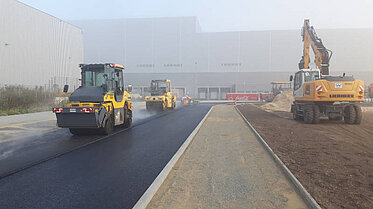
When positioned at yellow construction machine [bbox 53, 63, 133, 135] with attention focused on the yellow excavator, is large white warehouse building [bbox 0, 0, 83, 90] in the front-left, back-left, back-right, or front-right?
back-left

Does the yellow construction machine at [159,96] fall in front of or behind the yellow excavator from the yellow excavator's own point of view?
in front

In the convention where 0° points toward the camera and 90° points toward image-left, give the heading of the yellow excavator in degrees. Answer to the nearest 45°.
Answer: approximately 135°

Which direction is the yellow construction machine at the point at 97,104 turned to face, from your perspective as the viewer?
facing away from the viewer and to the right of the viewer

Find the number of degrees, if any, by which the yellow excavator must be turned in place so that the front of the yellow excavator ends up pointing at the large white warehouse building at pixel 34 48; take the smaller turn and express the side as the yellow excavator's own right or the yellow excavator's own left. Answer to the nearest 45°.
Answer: approximately 45° to the yellow excavator's own left

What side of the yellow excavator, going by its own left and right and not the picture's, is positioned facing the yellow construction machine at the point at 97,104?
left

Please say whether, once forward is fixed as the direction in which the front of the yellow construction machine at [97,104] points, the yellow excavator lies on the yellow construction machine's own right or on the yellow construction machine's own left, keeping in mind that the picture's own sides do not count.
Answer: on the yellow construction machine's own right
